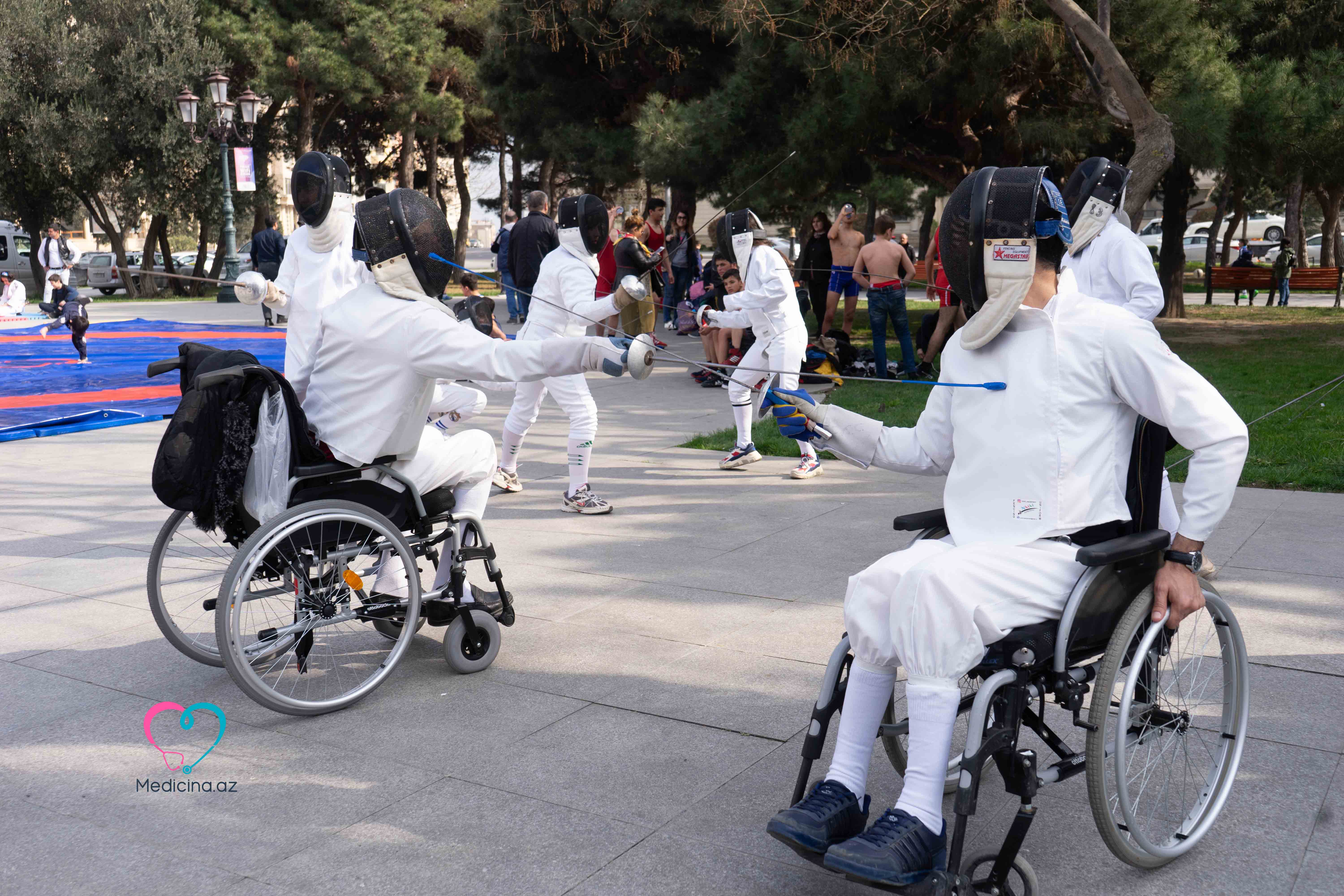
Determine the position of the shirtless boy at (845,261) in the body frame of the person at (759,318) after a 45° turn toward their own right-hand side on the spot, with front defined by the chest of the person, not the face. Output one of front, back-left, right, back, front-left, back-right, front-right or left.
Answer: front-right

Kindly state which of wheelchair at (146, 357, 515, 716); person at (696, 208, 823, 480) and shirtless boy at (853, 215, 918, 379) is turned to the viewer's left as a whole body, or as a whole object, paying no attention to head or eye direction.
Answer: the person

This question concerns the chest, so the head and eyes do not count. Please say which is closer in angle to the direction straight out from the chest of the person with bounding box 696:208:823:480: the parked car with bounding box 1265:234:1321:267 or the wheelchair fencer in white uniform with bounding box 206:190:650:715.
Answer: the wheelchair fencer in white uniform

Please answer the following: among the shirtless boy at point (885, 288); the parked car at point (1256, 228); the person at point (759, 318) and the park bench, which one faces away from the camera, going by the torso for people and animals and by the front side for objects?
the shirtless boy

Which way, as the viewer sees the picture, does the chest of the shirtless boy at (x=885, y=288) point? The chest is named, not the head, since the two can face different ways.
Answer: away from the camera

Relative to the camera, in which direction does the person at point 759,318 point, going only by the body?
to the viewer's left

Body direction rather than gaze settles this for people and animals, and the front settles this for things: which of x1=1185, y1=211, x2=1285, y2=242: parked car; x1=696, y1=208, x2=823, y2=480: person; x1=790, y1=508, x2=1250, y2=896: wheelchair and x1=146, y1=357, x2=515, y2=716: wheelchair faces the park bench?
x1=146, y1=357, x2=515, y2=716: wheelchair

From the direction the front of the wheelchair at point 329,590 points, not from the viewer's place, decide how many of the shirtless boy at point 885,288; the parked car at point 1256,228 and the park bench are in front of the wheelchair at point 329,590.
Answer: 3

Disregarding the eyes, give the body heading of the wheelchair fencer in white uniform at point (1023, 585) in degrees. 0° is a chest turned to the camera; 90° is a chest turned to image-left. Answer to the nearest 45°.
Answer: approximately 45°

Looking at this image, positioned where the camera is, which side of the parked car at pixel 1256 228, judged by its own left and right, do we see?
left

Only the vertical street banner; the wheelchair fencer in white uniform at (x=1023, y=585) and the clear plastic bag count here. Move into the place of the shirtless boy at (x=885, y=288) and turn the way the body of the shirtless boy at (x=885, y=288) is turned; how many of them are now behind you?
2
